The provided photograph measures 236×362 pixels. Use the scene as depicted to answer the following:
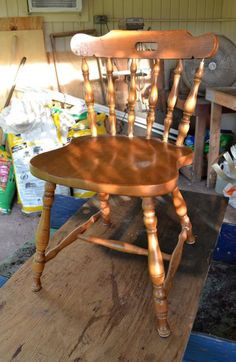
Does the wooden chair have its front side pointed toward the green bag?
no

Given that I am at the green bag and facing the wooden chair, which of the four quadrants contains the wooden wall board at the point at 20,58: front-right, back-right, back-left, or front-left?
back-left

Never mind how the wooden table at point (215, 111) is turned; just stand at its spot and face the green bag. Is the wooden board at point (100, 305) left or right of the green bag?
left

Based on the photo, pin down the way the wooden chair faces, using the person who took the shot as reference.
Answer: facing the viewer and to the left of the viewer

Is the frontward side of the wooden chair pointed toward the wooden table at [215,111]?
no

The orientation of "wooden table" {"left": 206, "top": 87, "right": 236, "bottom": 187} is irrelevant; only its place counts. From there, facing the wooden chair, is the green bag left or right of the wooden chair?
right

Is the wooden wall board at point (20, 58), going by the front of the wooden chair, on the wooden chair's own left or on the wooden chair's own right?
on the wooden chair's own right

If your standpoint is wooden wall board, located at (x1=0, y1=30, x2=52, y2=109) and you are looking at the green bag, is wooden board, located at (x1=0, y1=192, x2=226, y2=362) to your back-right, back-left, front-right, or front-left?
front-left

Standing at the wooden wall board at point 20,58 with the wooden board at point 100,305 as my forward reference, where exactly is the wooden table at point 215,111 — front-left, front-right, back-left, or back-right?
front-left
